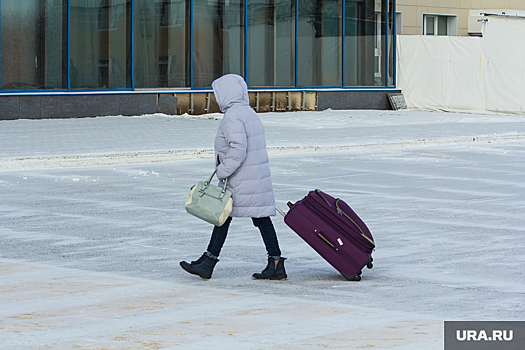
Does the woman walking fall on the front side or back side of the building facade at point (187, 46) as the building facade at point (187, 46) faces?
on the front side

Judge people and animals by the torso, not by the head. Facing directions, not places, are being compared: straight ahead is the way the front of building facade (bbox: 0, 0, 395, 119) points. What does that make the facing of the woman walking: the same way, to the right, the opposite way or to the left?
to the right

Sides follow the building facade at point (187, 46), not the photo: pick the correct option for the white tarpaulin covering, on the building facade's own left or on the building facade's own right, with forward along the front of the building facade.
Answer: on the building facade's own left

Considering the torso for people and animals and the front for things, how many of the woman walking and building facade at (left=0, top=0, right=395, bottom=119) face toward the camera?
1

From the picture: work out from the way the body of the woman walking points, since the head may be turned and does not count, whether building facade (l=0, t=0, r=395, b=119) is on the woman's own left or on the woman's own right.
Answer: on the woman's own right

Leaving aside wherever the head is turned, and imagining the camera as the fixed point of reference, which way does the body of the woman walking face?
to the viewer's left

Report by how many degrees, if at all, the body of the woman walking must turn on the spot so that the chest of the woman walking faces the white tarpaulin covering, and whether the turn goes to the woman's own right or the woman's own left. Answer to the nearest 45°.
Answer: approximately 90° to the woman's own right

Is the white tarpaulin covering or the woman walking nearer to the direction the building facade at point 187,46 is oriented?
the woman walking

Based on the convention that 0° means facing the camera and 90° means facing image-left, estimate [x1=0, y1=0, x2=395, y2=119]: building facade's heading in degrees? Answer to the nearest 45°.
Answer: approximately 0°
